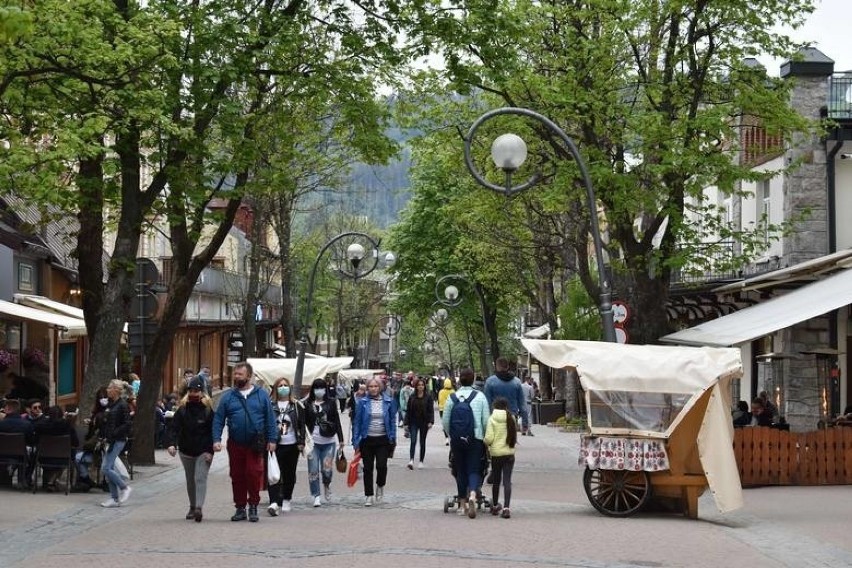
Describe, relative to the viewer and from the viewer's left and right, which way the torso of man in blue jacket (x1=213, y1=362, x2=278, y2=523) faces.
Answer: facing the viewer

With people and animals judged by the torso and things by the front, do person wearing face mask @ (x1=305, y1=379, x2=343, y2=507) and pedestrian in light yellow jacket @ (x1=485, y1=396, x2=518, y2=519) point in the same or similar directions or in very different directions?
very different directions

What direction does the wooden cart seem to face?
to the viewer's left

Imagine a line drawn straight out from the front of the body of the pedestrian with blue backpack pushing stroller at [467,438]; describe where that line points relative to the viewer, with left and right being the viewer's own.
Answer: facing away from the viewer

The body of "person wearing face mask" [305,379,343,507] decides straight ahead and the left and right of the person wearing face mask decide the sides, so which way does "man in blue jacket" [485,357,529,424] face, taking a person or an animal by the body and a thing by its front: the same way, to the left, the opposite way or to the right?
the opposite way

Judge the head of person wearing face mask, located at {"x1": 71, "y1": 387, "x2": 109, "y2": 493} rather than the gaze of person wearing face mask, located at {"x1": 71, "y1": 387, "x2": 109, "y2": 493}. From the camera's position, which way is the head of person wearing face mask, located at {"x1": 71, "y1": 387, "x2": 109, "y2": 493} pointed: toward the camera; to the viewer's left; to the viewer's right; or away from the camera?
toward the camera

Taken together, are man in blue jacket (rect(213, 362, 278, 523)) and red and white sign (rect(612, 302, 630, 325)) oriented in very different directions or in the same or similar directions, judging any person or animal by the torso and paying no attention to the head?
same or similar directions

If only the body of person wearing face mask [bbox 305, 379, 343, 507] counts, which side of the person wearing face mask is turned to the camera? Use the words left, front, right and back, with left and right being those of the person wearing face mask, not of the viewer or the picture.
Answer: front

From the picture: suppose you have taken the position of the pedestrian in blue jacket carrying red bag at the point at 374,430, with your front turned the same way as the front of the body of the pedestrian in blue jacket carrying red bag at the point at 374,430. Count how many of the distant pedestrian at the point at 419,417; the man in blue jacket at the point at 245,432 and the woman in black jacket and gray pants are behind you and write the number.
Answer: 1

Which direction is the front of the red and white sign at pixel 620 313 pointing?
toward the camera

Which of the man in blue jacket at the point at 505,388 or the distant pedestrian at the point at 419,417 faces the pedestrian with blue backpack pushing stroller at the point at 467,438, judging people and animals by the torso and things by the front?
the distant pedestrian at the point at 419,417

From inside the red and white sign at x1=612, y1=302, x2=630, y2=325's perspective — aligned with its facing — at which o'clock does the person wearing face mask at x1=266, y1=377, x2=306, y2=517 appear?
The person wearing face mask is roughly at 1 o'clock from the red and white sign.

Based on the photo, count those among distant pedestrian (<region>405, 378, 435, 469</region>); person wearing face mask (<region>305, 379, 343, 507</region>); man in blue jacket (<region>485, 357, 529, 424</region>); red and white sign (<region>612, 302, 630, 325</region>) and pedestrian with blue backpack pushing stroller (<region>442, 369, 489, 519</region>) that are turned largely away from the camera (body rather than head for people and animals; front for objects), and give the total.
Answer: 2

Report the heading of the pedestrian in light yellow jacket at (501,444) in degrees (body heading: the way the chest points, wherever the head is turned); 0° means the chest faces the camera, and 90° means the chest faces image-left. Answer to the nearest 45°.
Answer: approximately 180°

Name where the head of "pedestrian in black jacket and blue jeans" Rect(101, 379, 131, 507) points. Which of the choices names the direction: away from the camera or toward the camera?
toward the camera

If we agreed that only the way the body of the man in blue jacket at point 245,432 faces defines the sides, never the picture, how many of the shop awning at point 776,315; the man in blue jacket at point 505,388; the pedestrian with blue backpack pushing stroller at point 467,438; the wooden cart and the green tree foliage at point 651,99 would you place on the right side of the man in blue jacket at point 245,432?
0

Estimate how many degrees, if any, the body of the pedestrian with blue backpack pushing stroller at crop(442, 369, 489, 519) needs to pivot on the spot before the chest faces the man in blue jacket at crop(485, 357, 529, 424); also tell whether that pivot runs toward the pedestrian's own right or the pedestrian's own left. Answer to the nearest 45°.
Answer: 0° — they already face them

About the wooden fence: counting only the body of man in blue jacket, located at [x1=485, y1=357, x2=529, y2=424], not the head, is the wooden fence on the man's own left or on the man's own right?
on the man's own right

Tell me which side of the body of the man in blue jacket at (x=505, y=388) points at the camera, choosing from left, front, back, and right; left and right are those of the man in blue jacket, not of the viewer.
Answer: back
